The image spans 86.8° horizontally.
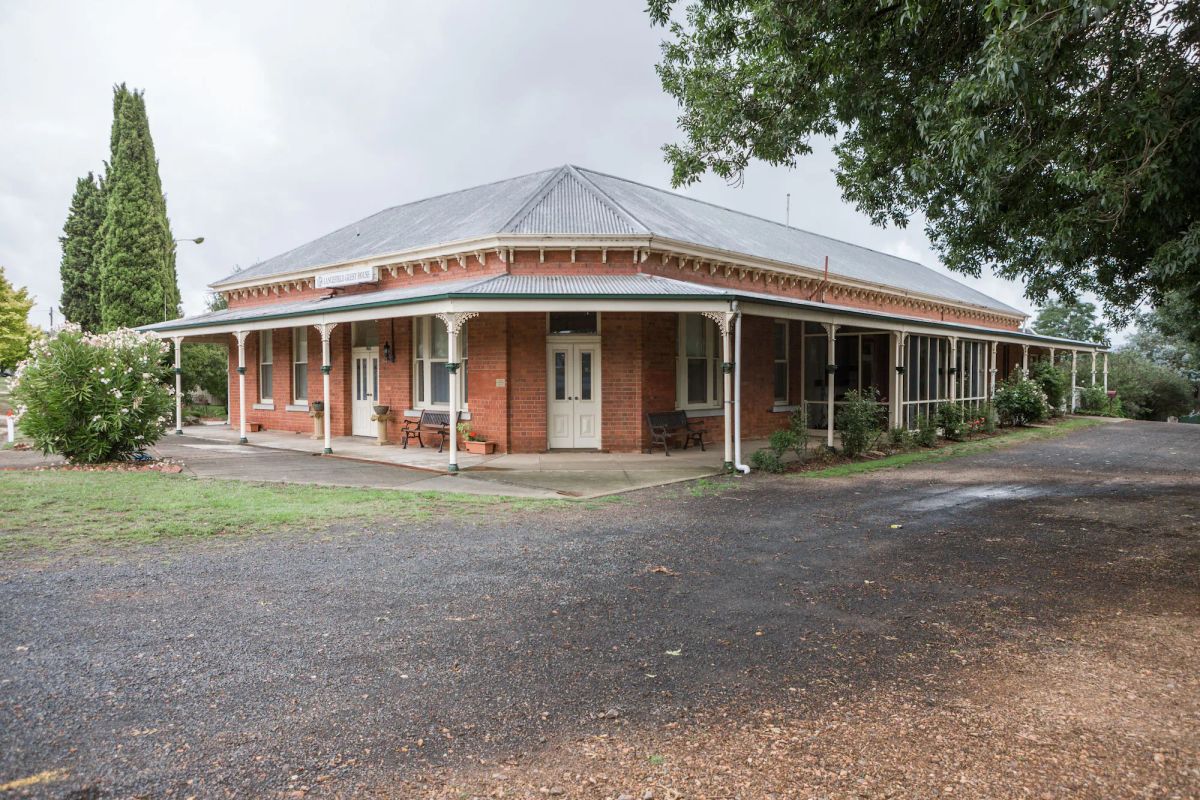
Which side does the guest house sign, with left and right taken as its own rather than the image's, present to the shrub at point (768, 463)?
left

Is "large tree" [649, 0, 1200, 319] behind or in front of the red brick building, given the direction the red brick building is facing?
in front

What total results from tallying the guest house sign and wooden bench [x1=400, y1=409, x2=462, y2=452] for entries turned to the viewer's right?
0

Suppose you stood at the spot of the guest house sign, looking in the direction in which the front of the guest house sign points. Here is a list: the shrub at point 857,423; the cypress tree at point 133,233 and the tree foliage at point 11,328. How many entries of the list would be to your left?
1

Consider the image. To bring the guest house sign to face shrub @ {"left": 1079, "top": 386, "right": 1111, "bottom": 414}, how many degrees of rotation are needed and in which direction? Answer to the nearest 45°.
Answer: approximately 135° to its left

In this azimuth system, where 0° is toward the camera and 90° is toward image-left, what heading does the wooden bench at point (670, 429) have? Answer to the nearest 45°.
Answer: approximately 315°

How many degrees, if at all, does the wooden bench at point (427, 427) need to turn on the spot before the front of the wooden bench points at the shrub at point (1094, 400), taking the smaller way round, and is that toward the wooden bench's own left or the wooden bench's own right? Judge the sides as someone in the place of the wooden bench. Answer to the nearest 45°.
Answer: approximately 135° to the wooden bench's own left

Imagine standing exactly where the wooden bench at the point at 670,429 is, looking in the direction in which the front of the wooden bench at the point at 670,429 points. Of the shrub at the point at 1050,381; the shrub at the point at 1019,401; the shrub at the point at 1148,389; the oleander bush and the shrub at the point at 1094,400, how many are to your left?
4

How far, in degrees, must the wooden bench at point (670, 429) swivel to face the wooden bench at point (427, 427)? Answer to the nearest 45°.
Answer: approximately 135° to its right

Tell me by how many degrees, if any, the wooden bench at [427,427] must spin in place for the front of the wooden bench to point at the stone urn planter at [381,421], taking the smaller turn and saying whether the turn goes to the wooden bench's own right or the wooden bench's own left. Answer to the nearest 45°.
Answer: approximately 90° to the wooden bench's own right

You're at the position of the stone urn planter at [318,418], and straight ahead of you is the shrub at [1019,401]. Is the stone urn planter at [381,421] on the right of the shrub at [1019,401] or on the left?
right

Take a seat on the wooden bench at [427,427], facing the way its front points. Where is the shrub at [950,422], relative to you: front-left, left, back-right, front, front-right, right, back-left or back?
back-left

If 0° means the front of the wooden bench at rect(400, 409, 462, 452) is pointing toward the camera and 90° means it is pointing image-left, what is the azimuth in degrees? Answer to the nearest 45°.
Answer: approximately 45°
